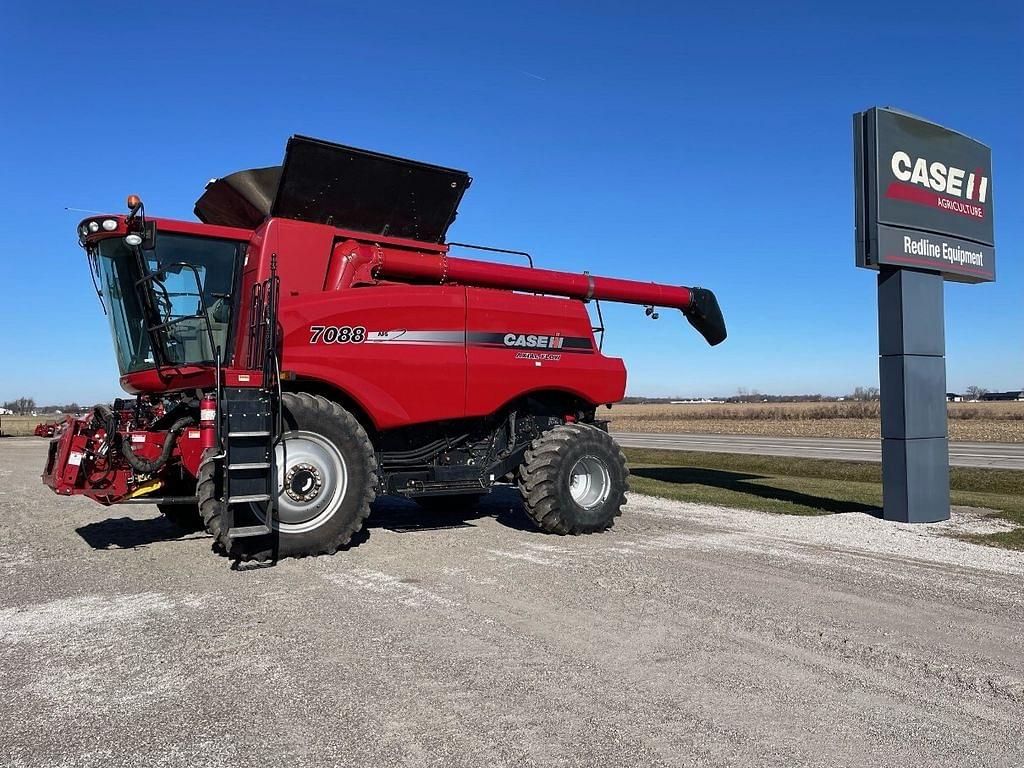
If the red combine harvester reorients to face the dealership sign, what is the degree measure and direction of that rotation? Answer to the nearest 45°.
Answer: approximately 135° to its left

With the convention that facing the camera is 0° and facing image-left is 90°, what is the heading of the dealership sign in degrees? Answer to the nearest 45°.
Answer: approximately 315°

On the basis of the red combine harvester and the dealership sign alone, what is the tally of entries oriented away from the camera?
0

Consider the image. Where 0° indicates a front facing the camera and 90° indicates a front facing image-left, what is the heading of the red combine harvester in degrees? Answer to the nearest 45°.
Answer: approximately 45°

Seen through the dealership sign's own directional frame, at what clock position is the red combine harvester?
The red combine harvester is roughly at 3 o'clock from the dealership sign.
